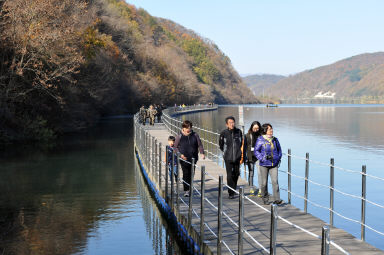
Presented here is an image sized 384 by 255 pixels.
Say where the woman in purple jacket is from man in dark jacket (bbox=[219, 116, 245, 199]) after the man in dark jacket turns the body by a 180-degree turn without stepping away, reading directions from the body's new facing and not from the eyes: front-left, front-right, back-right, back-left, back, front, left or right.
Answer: back-right

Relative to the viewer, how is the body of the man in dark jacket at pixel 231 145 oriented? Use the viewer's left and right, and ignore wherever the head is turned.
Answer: facing the viewer
